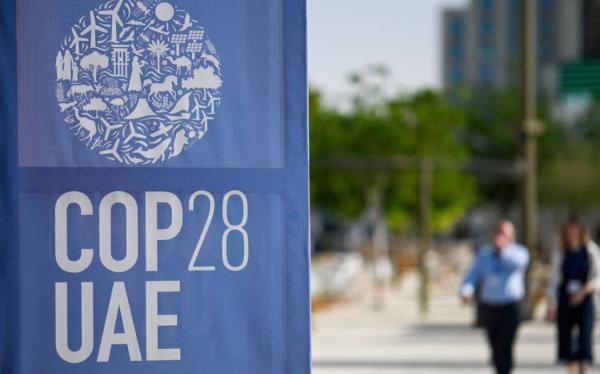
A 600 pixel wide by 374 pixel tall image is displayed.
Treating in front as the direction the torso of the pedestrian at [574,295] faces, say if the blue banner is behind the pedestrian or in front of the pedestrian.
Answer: in front

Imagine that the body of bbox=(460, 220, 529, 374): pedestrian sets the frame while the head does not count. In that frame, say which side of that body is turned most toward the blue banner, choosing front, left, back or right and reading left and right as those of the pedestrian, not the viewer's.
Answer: front

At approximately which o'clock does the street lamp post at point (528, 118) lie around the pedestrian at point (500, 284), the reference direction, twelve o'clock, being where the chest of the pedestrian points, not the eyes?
The street lamp post is roughly at 6 o'clock from the pedestrian.

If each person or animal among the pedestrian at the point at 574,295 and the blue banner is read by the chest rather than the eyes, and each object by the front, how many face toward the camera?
2

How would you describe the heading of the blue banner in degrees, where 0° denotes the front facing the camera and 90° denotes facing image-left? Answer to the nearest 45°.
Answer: approximately 0°

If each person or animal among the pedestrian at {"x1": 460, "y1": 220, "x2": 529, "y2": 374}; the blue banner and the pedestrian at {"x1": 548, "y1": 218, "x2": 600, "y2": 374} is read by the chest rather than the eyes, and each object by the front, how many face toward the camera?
3

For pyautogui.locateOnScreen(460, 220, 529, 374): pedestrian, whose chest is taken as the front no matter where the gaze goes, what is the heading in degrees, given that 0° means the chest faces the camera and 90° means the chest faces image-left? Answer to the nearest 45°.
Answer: approximately 0°

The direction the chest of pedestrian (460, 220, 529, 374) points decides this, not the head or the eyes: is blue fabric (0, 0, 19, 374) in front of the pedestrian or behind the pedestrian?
in front

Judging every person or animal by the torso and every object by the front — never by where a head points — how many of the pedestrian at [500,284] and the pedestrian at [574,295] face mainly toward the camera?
2

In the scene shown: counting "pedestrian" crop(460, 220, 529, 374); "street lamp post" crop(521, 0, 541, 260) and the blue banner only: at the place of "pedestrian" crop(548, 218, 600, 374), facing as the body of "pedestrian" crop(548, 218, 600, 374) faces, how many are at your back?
1
